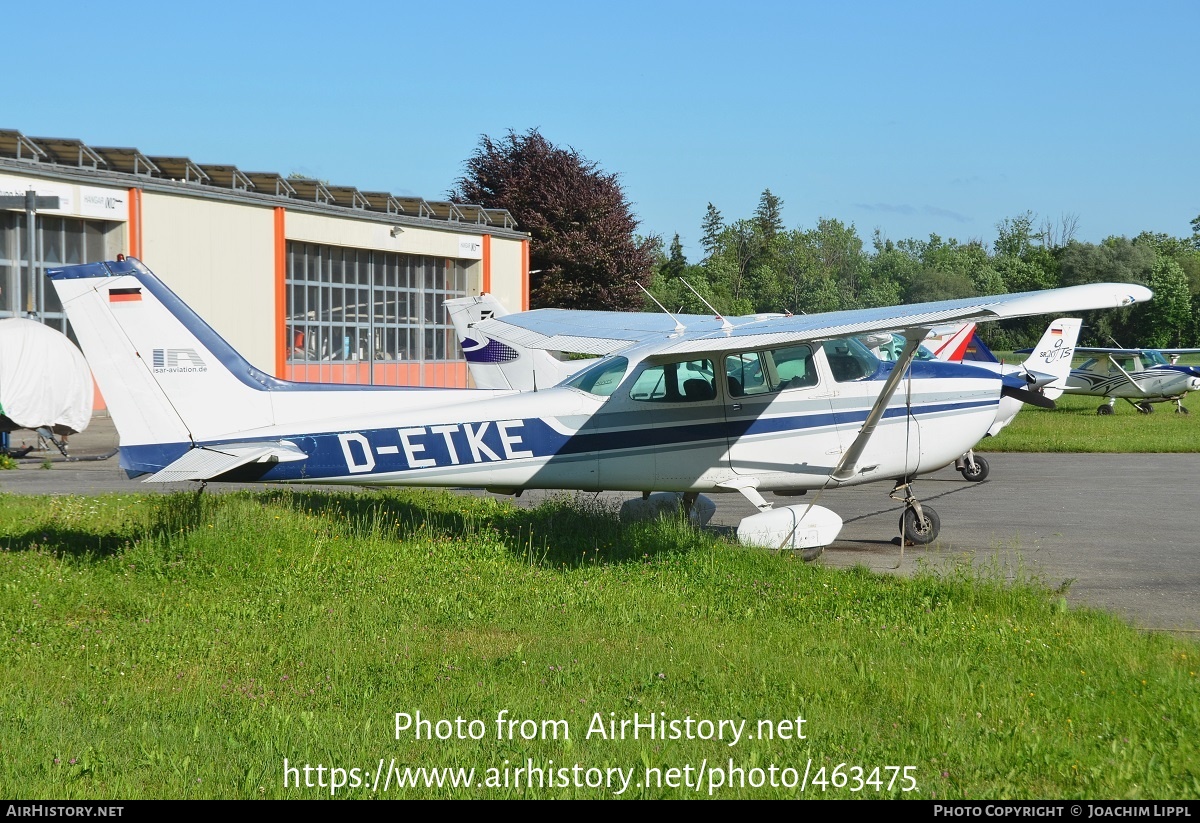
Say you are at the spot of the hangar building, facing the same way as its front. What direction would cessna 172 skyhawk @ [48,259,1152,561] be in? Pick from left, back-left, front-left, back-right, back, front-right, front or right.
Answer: front-right

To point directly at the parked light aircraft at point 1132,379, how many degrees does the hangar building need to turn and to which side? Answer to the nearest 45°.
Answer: approximately 45° to its left

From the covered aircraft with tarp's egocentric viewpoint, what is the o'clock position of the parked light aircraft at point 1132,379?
The parked light aircraft is roughly at 12 o'clock from the covered aircraft with tarp.

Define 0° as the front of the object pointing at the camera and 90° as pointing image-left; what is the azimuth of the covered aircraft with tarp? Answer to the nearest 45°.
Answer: approximately 270°

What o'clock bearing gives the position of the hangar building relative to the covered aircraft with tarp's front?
The hangar building is roughly at 10 o'clock from the covered aircraft with tarp.
